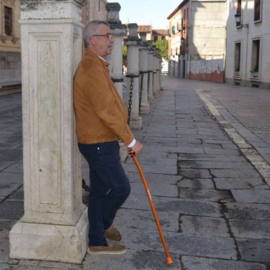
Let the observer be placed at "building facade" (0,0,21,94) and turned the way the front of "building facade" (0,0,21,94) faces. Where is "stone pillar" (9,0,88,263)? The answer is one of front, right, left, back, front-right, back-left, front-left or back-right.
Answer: front-right

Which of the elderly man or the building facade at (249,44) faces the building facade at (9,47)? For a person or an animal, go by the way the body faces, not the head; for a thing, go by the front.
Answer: the building facade at (249,44)

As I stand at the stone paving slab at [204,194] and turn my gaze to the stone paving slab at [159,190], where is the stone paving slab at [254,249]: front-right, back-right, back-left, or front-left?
back-left

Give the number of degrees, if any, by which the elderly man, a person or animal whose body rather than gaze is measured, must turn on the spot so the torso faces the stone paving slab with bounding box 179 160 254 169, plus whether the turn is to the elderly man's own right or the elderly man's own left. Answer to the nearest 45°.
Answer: approximately 45° to the elderly man's own left

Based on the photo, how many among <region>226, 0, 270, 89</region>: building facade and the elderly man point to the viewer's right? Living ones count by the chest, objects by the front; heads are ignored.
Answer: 1

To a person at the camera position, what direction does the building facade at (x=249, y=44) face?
facing the viewer and to the left of the viewer

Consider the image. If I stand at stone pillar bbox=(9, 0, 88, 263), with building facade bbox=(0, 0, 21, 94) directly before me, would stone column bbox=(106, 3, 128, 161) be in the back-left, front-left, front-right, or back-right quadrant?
front-right

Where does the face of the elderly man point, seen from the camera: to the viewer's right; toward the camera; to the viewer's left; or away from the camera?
to the viewer's right

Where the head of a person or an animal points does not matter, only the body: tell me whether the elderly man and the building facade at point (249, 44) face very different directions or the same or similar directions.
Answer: very different directions

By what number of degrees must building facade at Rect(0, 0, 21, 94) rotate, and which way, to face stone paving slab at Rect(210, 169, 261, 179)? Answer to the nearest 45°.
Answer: approximately 45° to its right

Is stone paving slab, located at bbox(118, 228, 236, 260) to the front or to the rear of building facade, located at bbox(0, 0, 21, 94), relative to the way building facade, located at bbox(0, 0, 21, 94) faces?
to the front

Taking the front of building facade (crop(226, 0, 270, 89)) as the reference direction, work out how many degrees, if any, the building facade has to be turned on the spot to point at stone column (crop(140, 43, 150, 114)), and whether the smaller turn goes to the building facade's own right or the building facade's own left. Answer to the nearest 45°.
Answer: approximately 45° to the building facade's own left

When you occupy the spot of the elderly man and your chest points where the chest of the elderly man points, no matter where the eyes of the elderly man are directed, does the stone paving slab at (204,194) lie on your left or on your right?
on your left

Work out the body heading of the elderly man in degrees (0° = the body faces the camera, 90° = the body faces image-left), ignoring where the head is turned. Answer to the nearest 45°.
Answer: approximately 270°

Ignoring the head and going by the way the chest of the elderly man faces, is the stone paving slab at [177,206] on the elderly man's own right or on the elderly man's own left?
on the elderly man's own left

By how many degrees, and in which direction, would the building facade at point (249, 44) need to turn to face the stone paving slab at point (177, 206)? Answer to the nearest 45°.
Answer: approximately 45° to its left

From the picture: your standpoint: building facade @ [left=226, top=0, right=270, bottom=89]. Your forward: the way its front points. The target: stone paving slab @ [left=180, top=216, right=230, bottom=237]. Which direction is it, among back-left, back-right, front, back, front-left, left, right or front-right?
front-left

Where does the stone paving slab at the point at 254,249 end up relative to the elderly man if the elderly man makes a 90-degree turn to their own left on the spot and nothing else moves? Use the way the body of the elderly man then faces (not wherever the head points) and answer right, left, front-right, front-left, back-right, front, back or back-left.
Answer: right

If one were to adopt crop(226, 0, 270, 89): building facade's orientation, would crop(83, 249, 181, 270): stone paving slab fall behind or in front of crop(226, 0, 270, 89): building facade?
in front

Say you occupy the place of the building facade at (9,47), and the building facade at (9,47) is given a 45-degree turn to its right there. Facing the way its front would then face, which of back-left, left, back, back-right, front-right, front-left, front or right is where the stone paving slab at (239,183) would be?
front
